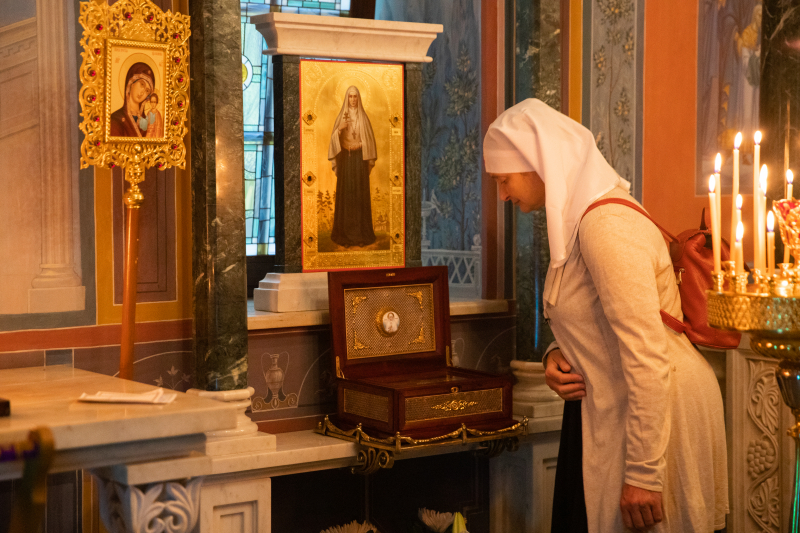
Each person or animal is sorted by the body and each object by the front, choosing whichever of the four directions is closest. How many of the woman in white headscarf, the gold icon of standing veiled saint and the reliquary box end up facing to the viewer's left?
1

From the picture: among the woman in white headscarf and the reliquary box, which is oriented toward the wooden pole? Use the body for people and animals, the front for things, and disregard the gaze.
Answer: the woman in white headscarf

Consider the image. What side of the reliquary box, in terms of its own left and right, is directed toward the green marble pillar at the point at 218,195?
right

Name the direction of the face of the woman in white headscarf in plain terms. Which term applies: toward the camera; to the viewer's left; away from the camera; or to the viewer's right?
to the viewer's left

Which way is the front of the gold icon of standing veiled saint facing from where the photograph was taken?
facing the viewer and to the right of the viewer

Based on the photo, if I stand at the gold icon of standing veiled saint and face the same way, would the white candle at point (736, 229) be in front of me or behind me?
in front

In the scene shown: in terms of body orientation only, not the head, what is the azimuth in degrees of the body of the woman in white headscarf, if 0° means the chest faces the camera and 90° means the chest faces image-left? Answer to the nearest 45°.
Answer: approximately 90°

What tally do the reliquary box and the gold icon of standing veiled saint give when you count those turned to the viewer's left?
0

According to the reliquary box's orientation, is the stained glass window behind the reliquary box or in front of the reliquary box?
behind

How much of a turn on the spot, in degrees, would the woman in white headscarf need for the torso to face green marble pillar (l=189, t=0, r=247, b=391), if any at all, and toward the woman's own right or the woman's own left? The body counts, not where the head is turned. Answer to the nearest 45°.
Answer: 0° — they already face it

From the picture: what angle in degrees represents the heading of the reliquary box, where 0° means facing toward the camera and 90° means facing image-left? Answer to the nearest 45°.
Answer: approximately 315°

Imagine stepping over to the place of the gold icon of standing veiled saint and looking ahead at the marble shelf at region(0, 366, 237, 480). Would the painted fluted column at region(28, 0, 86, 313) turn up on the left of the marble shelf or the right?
right

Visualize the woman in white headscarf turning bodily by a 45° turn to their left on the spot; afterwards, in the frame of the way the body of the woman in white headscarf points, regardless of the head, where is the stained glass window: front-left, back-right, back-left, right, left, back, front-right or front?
right

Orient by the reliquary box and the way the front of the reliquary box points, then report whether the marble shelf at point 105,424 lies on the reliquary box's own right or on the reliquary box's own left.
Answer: on the reliquary box's own right
